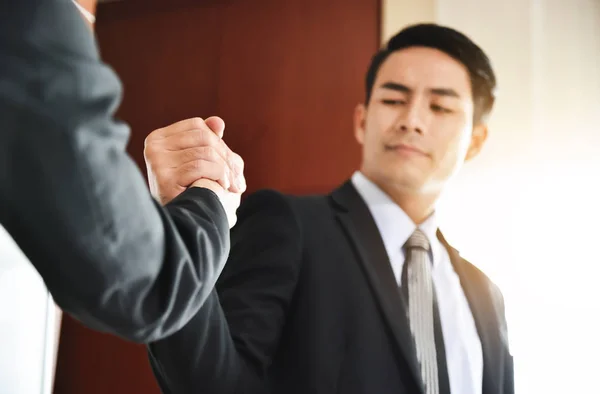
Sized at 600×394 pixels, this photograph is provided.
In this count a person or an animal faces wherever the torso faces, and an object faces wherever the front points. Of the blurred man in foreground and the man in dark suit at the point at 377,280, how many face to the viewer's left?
0

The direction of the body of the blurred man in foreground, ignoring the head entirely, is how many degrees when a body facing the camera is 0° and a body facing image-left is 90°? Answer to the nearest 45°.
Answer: approximately 225°
